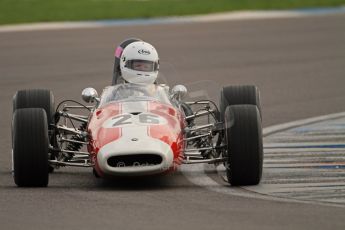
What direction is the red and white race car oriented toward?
toward the camera
